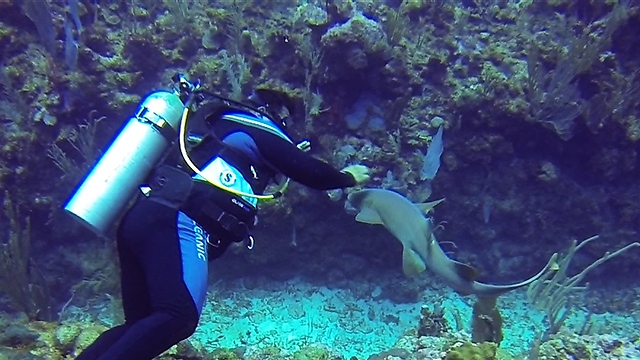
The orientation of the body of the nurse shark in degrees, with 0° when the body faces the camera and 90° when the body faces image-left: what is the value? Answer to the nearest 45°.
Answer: approximately 90°

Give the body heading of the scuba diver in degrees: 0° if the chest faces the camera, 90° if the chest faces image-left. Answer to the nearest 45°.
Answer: approximately 270°

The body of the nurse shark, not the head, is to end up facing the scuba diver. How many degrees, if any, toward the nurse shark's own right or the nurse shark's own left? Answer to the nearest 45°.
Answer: approximately 45° to the nurse shark's own left

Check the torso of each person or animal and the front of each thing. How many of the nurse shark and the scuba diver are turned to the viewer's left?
1

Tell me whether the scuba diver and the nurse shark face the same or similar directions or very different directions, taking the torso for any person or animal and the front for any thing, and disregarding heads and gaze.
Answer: very different directions
